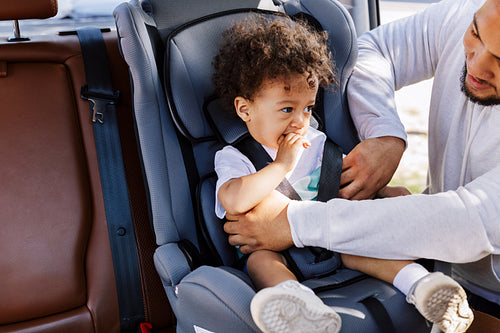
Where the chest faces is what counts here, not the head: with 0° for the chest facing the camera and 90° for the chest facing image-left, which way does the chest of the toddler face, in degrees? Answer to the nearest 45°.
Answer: approximately 315°

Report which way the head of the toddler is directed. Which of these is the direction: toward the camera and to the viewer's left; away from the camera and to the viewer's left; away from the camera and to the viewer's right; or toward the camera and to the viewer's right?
toward the camera and to the viewer's right

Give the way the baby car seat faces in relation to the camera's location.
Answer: facing the viewer and to the right of the viewer

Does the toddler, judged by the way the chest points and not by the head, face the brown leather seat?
no
